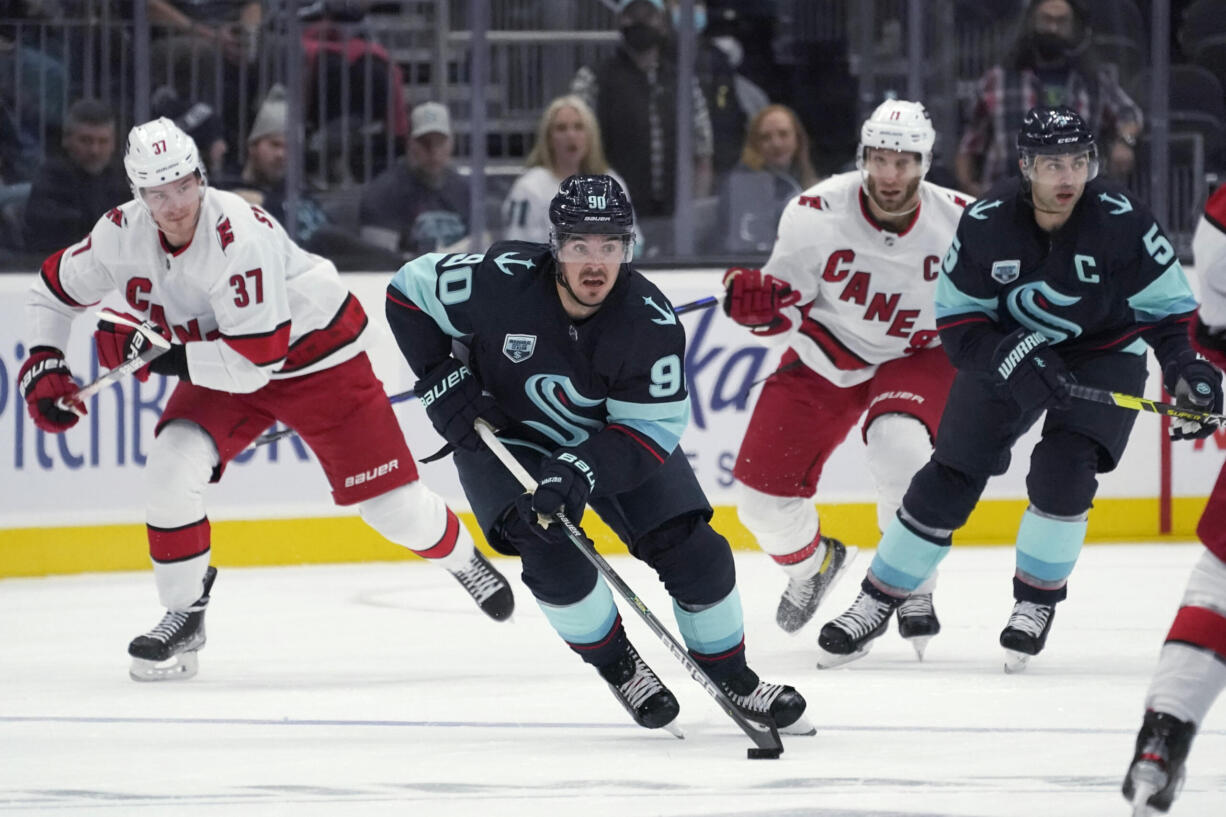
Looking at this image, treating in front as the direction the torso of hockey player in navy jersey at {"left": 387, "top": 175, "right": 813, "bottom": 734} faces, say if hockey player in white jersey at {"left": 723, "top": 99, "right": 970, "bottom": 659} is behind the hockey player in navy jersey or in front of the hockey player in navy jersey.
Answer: behind

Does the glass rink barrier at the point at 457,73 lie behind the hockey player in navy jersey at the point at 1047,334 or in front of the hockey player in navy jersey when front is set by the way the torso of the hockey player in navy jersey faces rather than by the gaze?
behind

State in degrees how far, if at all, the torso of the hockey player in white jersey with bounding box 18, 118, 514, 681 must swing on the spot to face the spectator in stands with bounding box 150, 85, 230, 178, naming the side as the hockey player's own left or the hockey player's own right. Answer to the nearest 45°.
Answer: approximately 135° to the hockey player's own right

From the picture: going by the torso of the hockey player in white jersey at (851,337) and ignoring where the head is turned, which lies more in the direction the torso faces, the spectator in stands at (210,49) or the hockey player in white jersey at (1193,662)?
the hockey player in white jersey

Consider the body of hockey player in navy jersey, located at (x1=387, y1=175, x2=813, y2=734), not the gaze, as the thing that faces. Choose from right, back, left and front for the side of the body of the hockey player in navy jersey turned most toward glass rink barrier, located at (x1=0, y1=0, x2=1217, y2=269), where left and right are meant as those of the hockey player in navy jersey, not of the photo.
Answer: back

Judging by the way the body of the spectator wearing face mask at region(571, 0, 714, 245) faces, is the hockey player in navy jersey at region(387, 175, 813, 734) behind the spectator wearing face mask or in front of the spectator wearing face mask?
in front

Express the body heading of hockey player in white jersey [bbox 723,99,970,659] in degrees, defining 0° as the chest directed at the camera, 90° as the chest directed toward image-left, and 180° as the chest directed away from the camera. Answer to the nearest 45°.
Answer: approximately 0°

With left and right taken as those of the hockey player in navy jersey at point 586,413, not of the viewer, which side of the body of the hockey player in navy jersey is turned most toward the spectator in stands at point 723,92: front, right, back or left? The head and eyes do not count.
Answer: back

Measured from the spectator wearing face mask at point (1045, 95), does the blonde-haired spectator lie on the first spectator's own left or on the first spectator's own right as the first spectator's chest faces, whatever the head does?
on the first spectator's own right
